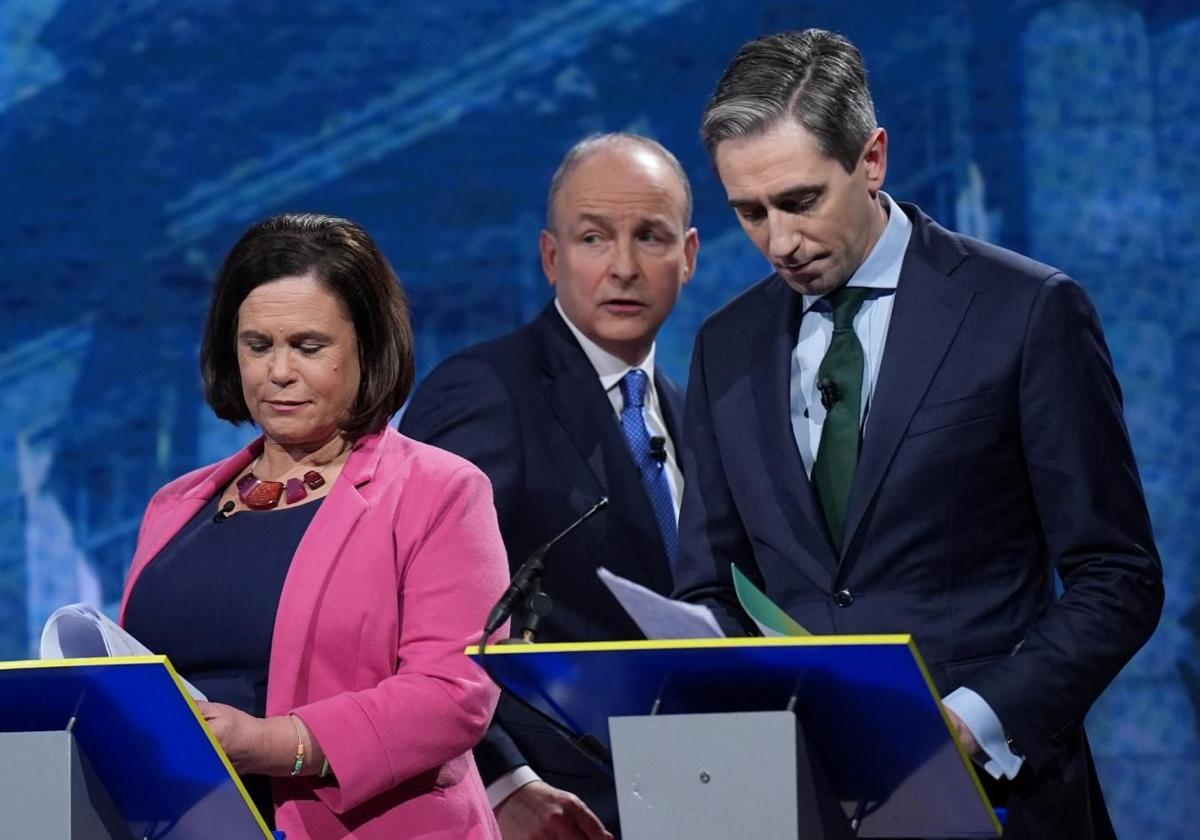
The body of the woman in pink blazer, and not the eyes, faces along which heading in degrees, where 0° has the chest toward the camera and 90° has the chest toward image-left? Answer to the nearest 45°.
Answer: approximately 45°

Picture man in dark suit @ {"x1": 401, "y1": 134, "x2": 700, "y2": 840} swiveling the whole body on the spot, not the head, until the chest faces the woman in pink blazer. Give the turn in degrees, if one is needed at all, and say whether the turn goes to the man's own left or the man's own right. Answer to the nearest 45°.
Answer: approximately 90° to the man's own right

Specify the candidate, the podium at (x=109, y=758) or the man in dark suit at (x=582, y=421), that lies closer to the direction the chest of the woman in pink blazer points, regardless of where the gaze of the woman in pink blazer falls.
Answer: the podium

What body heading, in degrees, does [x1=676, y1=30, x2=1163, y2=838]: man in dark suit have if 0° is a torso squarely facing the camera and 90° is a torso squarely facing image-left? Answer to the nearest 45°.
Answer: approximately 45°

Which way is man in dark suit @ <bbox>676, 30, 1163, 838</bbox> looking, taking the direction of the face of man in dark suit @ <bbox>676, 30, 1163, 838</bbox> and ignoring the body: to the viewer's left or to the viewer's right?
to the viewer's left

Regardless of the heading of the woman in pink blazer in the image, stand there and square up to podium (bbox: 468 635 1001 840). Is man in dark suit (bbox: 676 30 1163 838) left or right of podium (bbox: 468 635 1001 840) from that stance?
left

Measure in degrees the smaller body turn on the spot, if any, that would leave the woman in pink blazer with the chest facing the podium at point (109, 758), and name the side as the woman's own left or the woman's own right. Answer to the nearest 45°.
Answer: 0° — they already face it

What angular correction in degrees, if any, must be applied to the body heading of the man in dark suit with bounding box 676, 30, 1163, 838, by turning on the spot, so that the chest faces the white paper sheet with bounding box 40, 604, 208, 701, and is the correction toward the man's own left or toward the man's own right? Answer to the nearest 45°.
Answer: approximately 45° to the man's own right

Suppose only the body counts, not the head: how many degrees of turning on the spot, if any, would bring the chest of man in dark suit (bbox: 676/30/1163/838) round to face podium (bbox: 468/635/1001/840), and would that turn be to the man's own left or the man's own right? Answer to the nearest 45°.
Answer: approximately 45° to the man's own left
